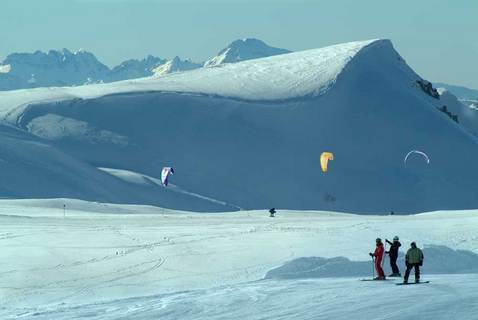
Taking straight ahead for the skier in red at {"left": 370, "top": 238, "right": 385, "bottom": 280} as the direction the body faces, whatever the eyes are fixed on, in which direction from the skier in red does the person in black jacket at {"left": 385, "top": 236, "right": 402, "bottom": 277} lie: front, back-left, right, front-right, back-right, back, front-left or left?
back-right

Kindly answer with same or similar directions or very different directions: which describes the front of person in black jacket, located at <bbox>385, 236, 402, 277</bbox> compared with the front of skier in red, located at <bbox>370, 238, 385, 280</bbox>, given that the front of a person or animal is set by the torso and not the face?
same or similar directions

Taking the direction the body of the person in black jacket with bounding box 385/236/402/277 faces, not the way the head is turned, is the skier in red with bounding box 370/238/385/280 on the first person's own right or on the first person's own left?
on the first person's own left
